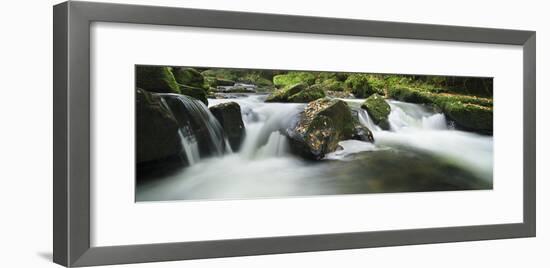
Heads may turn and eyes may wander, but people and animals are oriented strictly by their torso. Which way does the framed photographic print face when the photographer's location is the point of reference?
facing the viewer and to the right of the viewer
